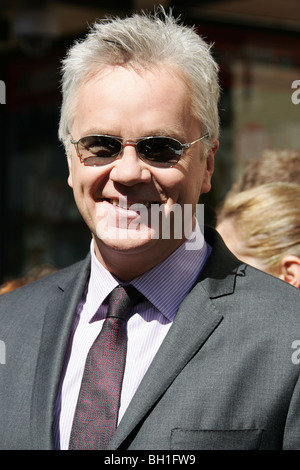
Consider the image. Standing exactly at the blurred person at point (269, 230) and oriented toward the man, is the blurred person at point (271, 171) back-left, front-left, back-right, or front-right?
back-right

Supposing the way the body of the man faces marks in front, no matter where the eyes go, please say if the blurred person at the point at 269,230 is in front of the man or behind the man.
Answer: behind

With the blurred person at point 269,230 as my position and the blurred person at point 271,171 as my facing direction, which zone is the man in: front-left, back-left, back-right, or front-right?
back-left
